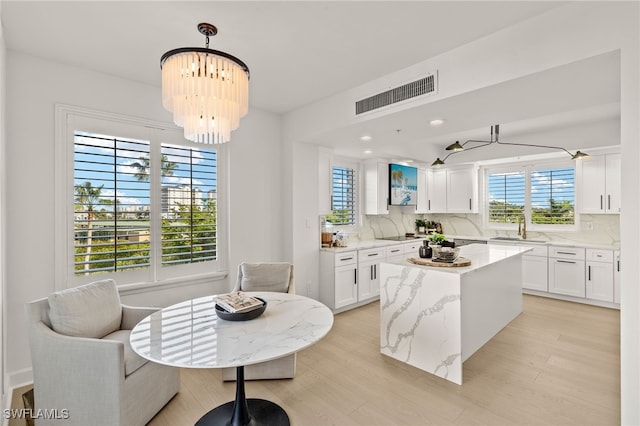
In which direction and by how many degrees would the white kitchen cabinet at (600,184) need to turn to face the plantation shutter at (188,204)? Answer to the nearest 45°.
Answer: approximately 45° to its right

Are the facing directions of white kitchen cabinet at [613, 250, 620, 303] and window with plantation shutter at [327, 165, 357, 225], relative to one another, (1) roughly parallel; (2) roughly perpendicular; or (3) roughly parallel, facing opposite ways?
roughly perpendicular

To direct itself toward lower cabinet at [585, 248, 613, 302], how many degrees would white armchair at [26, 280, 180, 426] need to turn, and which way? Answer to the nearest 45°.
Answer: approximately 45° to its left

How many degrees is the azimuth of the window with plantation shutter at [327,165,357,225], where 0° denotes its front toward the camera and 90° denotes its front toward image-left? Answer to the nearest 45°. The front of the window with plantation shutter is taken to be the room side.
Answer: approximately 315°

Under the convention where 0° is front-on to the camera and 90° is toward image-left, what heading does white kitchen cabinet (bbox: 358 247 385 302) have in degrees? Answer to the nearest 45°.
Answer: approximately 315°

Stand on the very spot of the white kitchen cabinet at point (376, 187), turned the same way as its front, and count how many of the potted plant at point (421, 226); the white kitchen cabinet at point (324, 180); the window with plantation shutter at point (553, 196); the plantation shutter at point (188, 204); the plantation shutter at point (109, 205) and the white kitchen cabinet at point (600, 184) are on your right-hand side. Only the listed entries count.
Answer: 3

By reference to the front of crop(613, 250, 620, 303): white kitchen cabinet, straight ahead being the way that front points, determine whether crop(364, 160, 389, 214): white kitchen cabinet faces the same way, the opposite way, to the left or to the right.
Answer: to the left

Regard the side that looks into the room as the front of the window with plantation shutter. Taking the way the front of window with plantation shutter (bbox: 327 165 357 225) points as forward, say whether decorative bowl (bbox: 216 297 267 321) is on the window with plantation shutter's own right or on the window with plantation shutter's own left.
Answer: on the window with plantation shutter's own right
